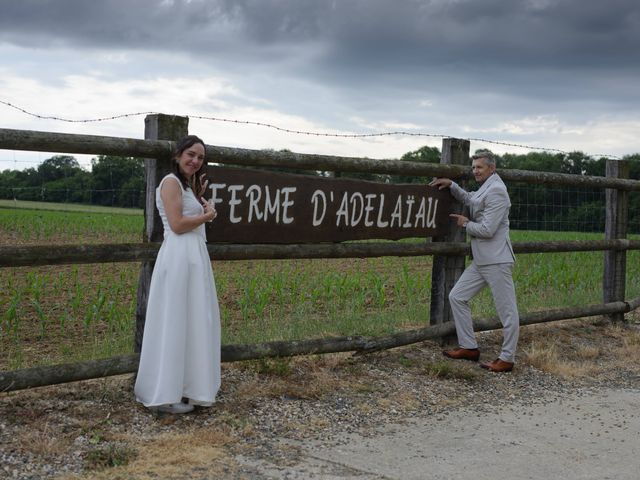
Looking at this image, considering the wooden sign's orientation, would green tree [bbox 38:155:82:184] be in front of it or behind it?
behind

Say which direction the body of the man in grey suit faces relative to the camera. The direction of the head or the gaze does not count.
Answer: to the viewer's left

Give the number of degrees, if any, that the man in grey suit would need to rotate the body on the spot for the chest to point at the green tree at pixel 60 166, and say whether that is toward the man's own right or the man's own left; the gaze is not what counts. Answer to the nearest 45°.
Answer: approximately 45° to the man's own right
